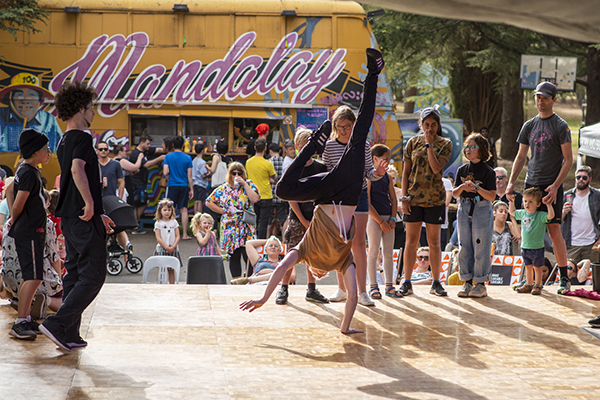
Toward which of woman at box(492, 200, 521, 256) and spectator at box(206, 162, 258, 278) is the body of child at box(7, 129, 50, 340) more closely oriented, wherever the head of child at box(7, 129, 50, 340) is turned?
the woman

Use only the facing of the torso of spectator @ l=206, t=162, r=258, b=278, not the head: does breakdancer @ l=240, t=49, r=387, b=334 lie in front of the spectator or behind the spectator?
in front

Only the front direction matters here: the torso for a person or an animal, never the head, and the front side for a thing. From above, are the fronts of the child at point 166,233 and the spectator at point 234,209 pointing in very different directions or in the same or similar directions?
same or similar directions

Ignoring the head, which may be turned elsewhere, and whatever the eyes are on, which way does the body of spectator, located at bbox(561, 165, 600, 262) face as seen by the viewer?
toward the camera

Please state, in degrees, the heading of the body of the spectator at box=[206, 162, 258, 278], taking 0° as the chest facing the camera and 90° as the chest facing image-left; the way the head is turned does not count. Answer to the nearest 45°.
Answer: approximately 0°

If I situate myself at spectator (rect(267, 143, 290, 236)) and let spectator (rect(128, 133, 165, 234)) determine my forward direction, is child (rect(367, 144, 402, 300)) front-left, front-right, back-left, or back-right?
back-left

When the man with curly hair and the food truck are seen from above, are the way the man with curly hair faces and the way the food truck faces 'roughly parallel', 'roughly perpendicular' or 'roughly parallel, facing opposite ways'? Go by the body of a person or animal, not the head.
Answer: roughly parallel

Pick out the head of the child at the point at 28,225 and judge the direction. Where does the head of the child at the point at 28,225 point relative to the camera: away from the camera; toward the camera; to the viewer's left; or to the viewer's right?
to the viewer's right

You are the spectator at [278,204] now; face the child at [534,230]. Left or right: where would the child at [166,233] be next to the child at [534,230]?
right

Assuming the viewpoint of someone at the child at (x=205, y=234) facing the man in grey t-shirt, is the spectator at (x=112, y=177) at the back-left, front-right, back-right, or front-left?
back-left

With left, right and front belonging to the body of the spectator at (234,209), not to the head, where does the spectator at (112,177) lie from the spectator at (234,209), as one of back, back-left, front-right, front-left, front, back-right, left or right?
back-right

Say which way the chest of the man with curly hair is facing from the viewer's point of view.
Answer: to the viewer's right

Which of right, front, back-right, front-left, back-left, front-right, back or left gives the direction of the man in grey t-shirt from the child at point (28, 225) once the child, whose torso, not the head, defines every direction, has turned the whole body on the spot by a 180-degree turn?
back

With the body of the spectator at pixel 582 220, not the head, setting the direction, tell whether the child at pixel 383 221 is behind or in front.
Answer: in front

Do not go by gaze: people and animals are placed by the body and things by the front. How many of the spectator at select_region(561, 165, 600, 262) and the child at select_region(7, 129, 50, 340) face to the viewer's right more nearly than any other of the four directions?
1

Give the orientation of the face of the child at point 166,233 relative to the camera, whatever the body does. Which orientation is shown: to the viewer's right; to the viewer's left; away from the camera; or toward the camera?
toward the camera

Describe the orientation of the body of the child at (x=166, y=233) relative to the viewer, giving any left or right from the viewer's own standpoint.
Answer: facing the viewer

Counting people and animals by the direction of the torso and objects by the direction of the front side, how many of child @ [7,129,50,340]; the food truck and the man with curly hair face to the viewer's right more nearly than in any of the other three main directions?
3
